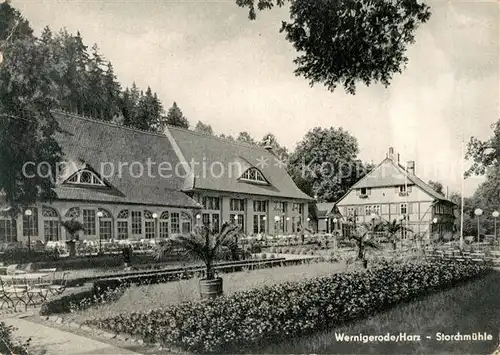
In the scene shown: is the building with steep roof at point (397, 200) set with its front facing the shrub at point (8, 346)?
yes

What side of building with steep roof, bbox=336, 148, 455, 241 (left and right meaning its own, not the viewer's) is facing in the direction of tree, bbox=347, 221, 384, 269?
front

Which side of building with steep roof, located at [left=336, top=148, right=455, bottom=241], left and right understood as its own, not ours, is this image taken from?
front

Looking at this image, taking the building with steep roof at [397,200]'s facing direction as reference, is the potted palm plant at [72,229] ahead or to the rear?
ahead

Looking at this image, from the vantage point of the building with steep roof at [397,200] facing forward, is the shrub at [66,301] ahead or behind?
ahead

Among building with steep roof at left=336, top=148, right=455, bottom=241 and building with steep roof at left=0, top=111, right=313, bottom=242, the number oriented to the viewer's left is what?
0

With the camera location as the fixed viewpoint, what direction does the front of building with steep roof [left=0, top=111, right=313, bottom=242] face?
facing the viewer and to the right of the viewer
